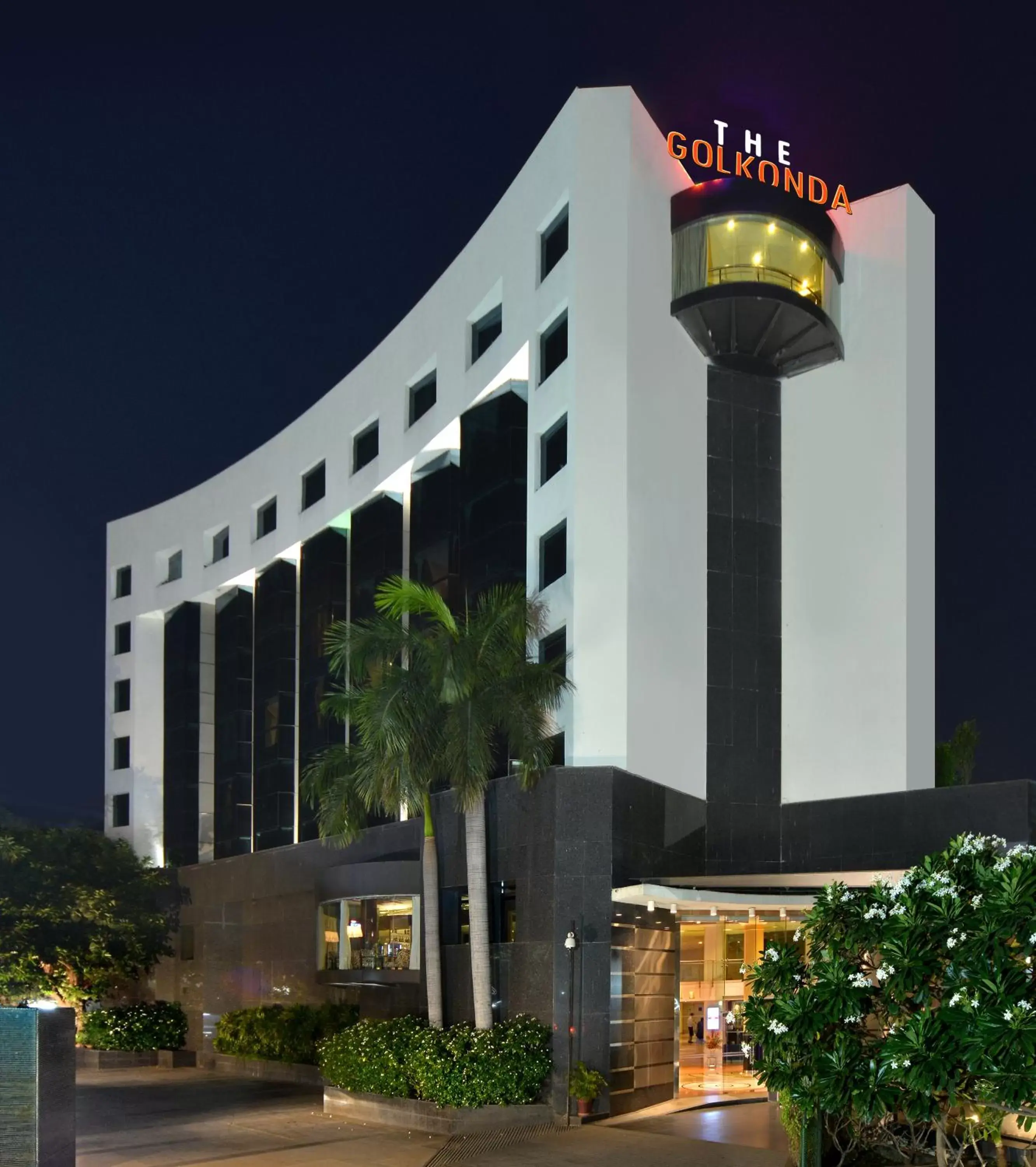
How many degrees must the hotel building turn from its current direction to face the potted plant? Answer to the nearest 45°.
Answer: approximately 45° to its right

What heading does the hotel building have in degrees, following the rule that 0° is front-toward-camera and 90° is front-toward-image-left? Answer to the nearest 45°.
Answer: approximately 315°

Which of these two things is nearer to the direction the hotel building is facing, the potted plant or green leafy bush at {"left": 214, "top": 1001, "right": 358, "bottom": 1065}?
the potted plant

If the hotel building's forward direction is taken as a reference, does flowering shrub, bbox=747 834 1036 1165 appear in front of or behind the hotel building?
in front

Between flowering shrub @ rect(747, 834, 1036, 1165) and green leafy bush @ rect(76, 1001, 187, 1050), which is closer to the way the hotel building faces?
the flowering shrub
